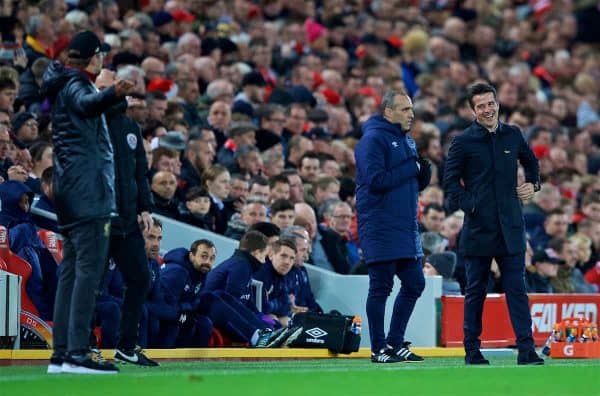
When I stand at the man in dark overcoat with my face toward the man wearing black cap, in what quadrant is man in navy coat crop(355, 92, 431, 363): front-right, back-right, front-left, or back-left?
front-right

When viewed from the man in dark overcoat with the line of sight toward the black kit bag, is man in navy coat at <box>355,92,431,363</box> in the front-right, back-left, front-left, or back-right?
front-left

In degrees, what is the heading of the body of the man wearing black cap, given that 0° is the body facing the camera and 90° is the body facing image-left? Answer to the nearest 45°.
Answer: approximately 270°

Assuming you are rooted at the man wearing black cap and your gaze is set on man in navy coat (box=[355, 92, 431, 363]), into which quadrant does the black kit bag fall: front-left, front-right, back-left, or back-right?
front-left

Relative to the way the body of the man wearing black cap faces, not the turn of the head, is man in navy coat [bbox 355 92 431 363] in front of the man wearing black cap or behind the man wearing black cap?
in front

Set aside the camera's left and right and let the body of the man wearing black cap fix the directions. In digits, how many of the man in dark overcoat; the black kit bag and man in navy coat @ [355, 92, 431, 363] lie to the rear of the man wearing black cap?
0

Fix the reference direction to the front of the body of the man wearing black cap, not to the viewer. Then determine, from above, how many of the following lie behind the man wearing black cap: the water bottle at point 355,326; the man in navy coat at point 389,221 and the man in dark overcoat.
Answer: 0

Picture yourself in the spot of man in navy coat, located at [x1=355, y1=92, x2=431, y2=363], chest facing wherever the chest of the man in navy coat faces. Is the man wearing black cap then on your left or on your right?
on your right
